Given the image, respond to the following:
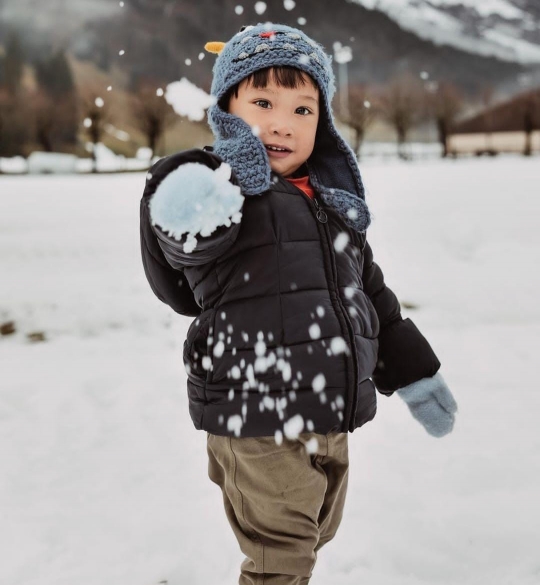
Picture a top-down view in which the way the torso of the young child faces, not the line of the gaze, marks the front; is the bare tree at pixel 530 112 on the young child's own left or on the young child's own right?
on the young child's own left

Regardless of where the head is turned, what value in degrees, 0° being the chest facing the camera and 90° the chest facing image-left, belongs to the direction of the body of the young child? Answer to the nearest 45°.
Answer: approximately 315°

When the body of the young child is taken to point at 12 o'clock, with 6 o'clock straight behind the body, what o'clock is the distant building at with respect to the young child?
The distant building is roughly at 8 o'clock from the young child.
